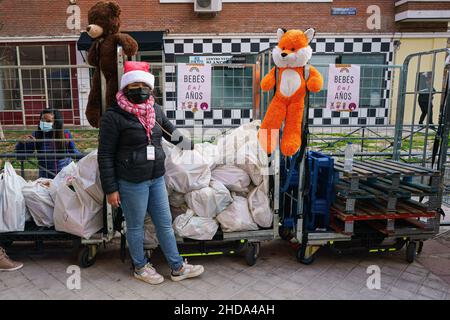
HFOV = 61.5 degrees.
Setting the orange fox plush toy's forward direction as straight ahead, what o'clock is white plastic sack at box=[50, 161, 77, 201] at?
The white plastic sack is roughly at 3 o'clock from the orange fox plush toy.

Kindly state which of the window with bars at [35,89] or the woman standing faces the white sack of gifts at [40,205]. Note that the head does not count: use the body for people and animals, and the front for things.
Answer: the window with bars

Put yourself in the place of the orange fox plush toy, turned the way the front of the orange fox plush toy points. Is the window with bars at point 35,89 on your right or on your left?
on your right

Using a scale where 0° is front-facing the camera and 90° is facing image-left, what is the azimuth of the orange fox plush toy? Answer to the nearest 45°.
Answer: approximately 0°

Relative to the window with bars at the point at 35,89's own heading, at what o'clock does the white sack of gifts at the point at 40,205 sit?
The white sack of gifts is roughly at 12 o'clock from the window with bars.

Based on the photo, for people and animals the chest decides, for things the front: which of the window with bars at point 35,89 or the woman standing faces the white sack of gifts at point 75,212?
the window with bars

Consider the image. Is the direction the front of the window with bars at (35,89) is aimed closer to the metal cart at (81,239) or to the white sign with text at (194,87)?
the metal cart

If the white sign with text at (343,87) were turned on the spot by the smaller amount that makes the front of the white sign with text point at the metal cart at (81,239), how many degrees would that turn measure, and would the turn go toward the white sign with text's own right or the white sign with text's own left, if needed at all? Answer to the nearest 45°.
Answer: approximately 45° to the white sign with text's own right
